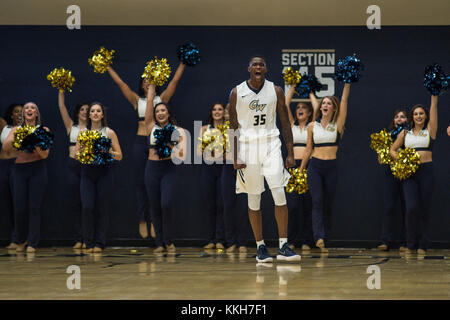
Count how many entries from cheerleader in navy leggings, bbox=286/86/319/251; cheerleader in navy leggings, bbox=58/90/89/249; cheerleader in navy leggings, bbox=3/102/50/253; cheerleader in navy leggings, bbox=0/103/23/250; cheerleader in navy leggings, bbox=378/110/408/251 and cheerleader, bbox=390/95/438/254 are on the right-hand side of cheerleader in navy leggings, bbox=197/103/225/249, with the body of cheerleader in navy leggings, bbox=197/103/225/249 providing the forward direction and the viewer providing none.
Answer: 3

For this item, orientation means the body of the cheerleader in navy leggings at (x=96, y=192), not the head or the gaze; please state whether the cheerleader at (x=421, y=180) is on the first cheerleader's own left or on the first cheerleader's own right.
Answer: on the first cheerleader's own left

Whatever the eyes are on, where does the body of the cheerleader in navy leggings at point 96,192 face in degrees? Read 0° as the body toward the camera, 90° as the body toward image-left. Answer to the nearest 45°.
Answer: approximately 0°

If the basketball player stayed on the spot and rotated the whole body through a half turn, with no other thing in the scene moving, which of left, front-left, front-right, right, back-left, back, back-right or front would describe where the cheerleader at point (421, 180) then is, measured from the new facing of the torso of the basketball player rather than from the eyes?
front-right

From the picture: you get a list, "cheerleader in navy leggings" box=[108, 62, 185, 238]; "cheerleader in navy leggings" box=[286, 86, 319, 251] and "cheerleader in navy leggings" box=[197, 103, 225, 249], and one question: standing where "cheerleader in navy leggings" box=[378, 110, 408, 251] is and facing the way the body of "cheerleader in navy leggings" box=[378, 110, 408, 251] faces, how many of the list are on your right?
3

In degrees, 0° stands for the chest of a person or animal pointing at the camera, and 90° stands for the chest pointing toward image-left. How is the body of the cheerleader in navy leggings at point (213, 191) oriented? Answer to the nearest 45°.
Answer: approximately 0°

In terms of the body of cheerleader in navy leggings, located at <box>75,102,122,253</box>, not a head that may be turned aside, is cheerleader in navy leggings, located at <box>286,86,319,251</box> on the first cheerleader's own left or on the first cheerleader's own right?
on the first cheerleader's own left

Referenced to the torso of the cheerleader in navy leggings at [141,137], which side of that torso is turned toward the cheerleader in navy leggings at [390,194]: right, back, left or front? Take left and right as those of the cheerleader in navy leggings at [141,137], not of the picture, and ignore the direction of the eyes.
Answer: left

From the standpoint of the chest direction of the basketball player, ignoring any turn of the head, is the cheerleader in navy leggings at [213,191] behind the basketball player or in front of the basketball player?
behind

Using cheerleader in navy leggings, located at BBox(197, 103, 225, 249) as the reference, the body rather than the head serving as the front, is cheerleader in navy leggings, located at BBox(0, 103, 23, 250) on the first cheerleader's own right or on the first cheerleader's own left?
on the first cheerleader's own right
